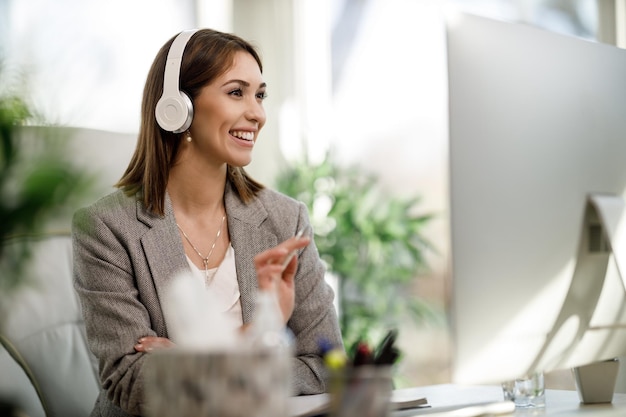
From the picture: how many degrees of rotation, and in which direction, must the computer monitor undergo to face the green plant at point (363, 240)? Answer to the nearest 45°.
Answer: approximately 45° to its right

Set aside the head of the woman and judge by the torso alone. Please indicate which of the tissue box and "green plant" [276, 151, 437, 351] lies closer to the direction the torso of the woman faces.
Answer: the tissue box

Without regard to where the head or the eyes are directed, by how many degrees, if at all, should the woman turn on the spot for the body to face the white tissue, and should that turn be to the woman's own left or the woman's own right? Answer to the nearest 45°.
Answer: approximately 45° to the woman's own right

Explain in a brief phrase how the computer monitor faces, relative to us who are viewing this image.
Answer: facing away from the viewer and to the left of the viewer

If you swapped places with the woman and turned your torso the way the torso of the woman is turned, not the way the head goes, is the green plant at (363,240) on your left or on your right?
on your left

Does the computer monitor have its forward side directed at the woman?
yes

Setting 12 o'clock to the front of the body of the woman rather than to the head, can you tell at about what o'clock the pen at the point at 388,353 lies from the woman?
The pen is roughly at 1 o'clock from the woman.

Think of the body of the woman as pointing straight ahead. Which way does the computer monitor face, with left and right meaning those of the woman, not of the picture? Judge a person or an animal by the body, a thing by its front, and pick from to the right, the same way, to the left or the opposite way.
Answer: the opposite way
